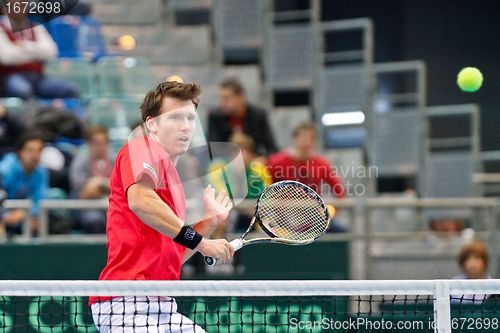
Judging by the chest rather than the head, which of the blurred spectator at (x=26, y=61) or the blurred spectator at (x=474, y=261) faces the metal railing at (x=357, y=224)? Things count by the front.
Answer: the blurred spectator at (x=26, y=61)

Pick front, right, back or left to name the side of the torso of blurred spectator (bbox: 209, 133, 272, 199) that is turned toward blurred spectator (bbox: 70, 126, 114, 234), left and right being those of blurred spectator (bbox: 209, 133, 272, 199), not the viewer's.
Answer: right

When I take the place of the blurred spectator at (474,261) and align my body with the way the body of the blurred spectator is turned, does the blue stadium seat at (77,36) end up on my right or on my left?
on my right

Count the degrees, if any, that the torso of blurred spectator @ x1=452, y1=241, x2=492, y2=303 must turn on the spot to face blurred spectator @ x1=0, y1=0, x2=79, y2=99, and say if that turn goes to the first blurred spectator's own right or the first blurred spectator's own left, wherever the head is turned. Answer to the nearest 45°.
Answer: approximately 90° to the first blurred spectator's own right

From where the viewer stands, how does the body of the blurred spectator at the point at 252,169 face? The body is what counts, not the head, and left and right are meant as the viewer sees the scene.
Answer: facing the viewer

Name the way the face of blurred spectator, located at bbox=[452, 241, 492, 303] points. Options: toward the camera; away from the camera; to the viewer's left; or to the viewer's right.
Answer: toward the camera

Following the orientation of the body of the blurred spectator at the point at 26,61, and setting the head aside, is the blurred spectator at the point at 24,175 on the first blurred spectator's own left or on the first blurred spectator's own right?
on the first blurred spectator's own right

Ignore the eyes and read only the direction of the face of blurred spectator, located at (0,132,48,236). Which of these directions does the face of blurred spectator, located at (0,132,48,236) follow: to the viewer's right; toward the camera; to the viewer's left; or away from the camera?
toward the camera

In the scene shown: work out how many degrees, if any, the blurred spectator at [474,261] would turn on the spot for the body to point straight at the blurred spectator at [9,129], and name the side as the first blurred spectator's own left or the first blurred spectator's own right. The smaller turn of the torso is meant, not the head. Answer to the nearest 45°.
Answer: approximately 90° to the first blurred spectator's own right

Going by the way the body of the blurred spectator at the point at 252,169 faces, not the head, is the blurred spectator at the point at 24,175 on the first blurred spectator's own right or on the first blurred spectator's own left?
on the first blurred spectator's own right
